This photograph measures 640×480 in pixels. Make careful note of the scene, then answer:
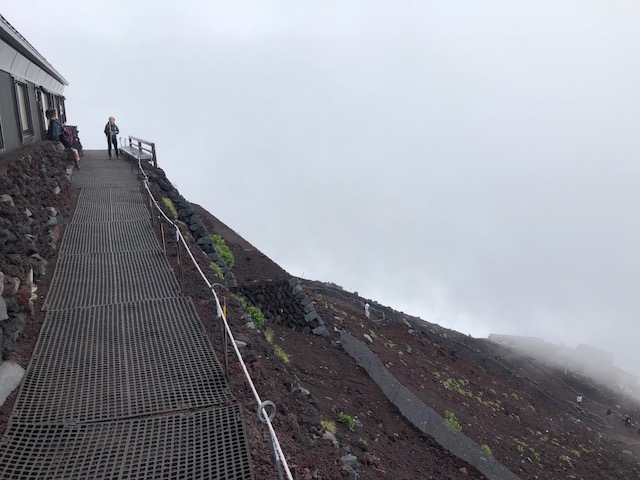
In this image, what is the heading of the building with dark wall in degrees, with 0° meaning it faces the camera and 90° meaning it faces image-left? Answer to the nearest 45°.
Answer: approximately 270°

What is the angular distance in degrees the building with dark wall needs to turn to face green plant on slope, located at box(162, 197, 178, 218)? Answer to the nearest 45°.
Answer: approximately 45° to its right

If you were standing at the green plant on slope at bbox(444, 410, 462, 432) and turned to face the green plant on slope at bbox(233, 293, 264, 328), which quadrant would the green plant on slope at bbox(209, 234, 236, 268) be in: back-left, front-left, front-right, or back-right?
front-right

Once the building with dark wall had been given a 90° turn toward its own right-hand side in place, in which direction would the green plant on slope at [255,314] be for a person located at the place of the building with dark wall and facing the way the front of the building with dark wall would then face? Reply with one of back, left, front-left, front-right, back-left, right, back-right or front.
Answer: front-left

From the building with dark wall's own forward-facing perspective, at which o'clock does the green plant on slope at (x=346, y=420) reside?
The green plant on slope is roughly at 2 o'clock from the building with dark wall.

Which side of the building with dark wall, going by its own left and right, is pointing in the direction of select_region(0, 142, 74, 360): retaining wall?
right

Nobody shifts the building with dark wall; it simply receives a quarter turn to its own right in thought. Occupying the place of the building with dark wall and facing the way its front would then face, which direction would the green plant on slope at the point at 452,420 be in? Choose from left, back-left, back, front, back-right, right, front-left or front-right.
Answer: front-left

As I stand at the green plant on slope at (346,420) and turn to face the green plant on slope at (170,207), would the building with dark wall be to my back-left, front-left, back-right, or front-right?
front-left
